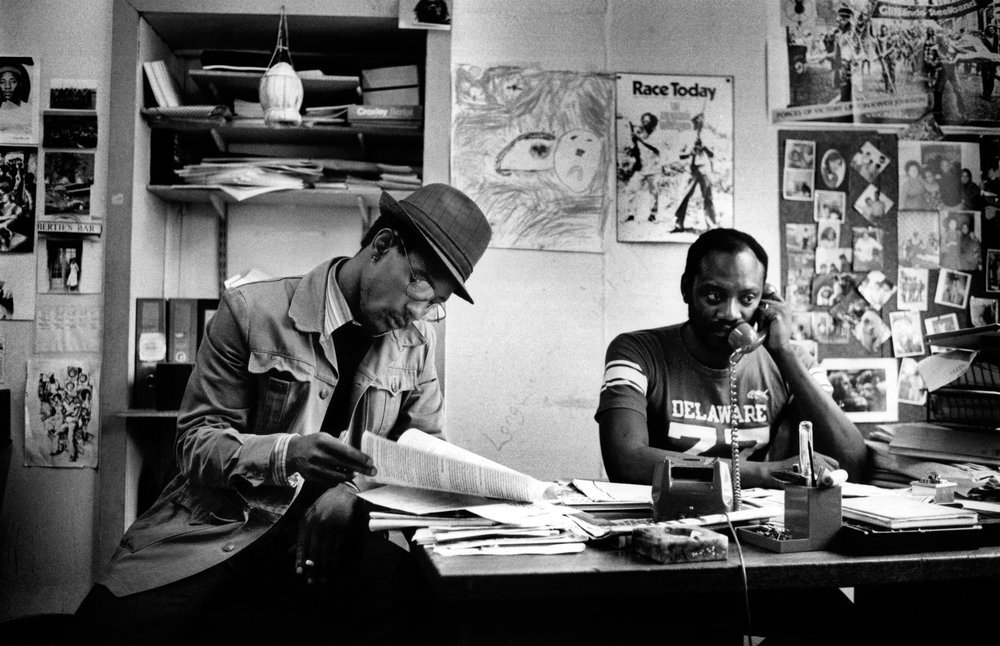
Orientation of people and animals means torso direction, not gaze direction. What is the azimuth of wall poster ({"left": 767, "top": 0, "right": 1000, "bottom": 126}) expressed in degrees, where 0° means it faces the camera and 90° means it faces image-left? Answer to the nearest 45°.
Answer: approximately 0°

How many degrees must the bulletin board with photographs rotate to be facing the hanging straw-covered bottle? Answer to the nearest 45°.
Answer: approximately 45° to its right

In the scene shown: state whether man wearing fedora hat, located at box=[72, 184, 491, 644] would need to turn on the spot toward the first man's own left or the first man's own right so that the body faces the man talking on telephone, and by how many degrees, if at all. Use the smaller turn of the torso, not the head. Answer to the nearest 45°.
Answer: approximately 45° to the first man's own left

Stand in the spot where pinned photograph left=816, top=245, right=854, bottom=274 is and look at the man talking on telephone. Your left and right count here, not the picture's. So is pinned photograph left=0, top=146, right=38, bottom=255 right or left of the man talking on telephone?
right

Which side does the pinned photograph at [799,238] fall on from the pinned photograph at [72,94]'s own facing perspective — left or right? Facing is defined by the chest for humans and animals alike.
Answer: on its left

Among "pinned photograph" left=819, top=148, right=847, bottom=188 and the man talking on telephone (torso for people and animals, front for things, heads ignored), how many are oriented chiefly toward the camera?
2

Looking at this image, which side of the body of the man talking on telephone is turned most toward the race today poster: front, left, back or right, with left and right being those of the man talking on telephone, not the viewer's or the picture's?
back

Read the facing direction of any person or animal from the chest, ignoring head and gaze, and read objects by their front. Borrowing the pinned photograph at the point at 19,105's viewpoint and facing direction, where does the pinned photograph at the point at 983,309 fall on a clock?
the pinned photograph at the point at 983,309 is roughly at 10 o'clock from the pinned photograph at the point at 19,105.
